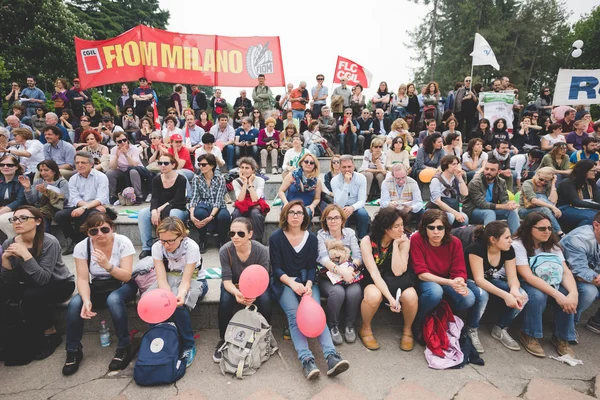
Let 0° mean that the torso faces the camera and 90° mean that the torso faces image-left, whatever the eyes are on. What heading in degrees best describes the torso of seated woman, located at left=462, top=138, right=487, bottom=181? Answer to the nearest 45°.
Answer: approximately 0°

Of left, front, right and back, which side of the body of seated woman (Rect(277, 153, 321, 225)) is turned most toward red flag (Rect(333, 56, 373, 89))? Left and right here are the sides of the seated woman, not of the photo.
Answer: back

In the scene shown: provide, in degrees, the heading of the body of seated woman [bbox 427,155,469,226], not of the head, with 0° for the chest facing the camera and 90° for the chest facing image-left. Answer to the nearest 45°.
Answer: approximately 315°

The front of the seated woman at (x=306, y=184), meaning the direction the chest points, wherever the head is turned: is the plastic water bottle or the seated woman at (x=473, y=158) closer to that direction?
the plastic water bottle

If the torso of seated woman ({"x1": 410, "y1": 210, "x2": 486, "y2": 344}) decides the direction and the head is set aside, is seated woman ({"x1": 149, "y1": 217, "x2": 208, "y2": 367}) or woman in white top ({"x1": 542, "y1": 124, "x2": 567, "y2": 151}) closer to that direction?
the seated woman

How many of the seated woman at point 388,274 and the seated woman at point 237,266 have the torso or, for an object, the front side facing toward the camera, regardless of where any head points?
2

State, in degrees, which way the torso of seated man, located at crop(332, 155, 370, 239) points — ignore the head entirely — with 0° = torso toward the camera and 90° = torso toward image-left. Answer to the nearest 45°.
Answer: approximately 0°
